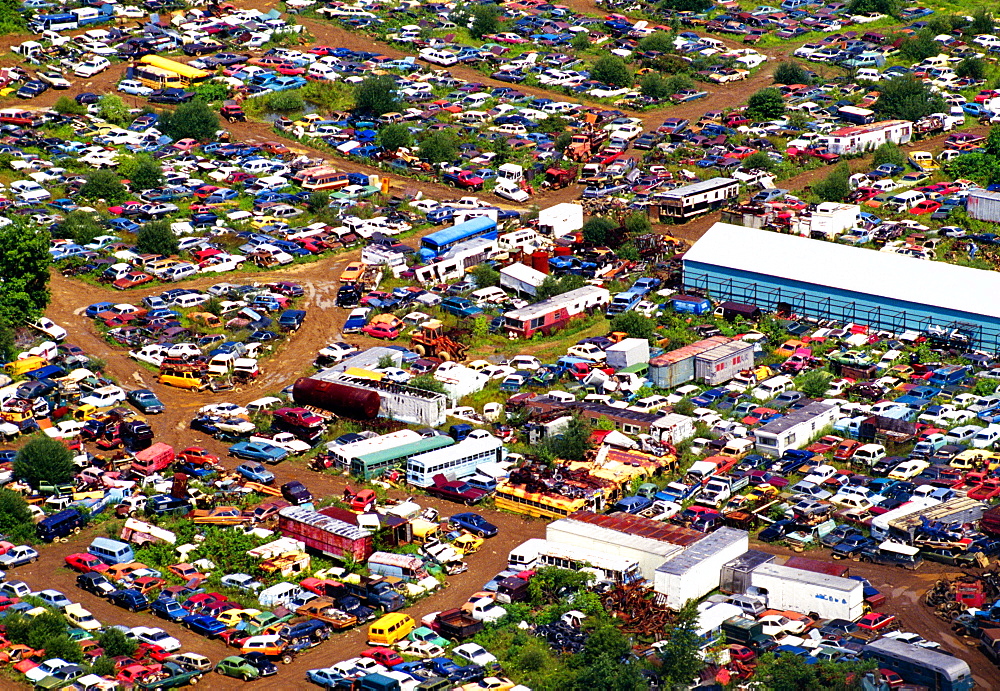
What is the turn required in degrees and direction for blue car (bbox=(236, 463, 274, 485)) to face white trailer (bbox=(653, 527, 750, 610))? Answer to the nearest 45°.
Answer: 0° — it already faces it

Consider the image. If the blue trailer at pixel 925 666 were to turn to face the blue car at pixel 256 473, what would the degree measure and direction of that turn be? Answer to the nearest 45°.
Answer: approximately 135° to its right

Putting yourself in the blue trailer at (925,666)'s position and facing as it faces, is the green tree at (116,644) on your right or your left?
on your right

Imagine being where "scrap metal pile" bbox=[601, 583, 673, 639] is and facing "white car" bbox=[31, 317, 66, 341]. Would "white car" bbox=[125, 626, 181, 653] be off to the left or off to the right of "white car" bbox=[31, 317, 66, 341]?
left

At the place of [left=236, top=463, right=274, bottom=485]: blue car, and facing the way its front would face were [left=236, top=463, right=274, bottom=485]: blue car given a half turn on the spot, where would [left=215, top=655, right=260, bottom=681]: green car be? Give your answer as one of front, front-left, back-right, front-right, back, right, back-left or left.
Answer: back-left

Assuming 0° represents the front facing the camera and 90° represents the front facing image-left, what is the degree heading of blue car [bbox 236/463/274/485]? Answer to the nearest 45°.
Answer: approximately 315°

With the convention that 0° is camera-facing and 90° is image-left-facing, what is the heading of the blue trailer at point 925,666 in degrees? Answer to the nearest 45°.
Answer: approximately 315°

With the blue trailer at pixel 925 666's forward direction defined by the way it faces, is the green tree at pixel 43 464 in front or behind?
behind

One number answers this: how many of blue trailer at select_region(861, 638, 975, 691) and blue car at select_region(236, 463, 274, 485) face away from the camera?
0

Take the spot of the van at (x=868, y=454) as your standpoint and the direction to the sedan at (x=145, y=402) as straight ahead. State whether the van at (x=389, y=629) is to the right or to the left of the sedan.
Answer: left

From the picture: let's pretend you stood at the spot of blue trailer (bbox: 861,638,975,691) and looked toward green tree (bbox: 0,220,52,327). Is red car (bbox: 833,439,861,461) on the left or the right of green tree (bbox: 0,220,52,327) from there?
right
